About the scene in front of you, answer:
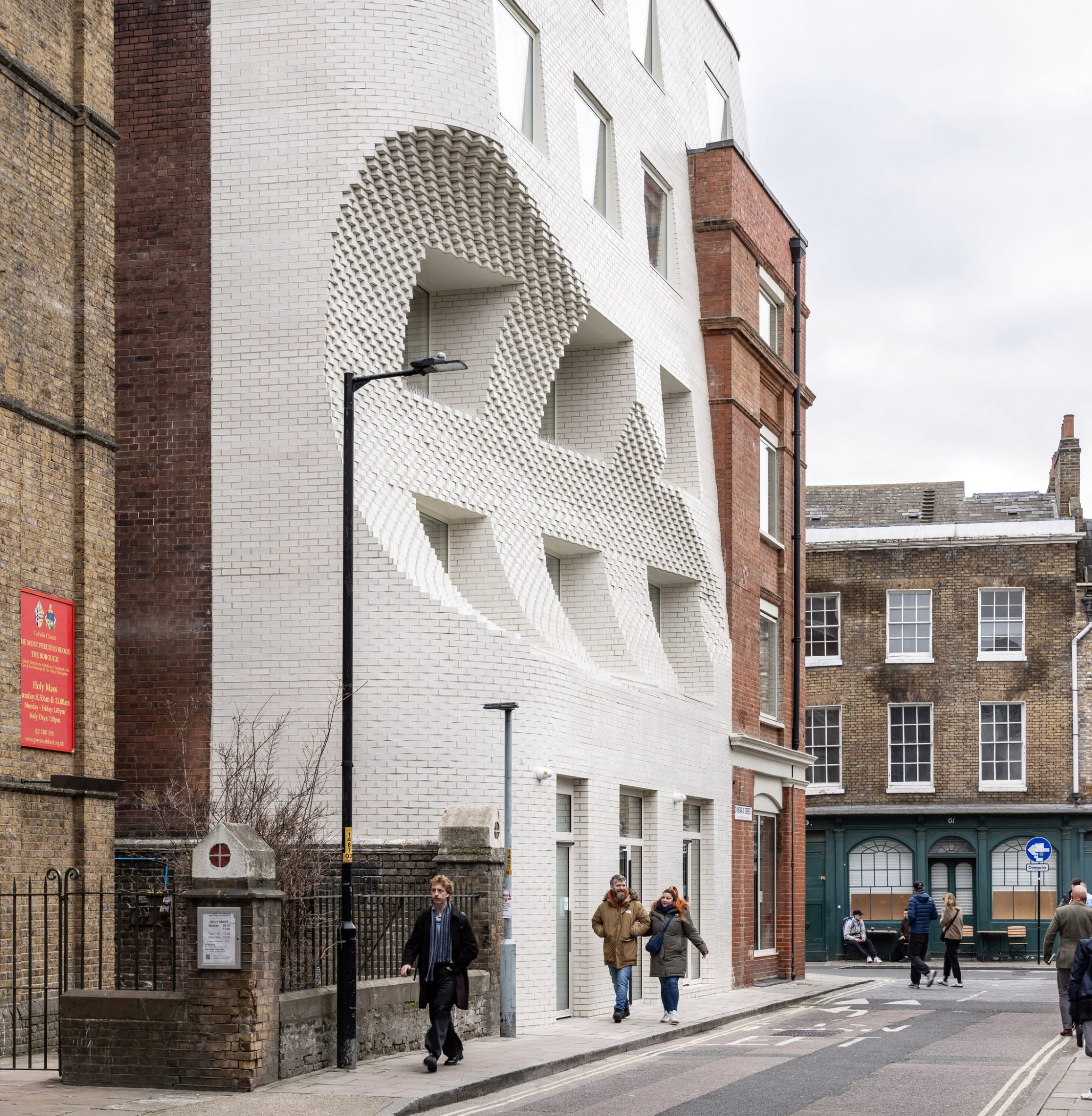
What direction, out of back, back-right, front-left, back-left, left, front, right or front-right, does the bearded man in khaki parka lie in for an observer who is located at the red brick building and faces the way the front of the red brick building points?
front-right

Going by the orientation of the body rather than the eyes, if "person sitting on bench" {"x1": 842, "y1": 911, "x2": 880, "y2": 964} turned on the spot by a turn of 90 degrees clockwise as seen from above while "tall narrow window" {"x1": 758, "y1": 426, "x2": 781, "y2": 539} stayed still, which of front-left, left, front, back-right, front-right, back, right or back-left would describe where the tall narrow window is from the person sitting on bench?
front-left

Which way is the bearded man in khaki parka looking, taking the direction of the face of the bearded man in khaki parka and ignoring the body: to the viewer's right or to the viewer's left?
to the viewer's right

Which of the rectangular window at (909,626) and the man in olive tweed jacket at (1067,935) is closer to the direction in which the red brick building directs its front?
the man in olive tweed jacket

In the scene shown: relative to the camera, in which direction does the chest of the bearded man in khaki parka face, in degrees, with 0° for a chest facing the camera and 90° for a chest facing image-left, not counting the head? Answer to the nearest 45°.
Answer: approximately 0°

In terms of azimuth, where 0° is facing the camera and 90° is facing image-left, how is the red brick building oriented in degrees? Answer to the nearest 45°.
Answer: approximately 315°

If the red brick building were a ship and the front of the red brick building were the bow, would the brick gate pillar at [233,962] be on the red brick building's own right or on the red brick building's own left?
on the red brick building's own right

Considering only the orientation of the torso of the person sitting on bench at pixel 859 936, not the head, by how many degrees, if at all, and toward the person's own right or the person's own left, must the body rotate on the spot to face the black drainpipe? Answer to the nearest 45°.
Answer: approximately 45° to the person's own right

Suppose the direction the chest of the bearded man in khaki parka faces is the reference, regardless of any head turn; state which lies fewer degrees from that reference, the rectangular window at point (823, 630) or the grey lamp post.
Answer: the grey lamp post
